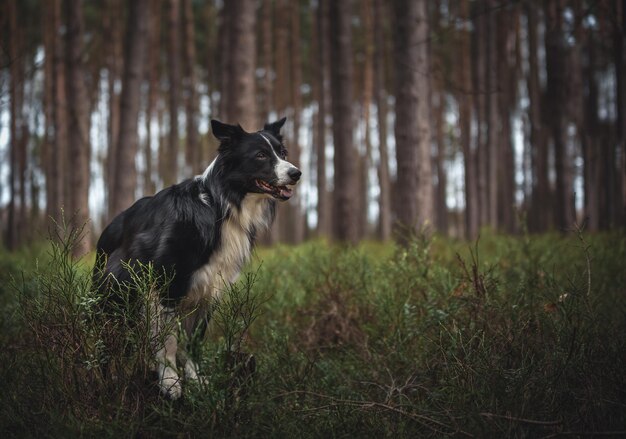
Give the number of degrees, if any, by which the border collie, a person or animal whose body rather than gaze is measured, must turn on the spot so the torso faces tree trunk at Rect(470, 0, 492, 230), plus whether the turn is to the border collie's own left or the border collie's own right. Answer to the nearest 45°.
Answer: approximately 90° to the border collie's own left

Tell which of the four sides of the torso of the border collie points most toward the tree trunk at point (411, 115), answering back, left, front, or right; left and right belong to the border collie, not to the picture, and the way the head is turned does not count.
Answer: left

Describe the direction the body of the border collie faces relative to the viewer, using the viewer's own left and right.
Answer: facing the viewer and to the right of the viewer

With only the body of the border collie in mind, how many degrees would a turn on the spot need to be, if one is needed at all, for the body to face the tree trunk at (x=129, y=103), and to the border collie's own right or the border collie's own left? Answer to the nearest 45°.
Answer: approximately 135° to the border collie's own left

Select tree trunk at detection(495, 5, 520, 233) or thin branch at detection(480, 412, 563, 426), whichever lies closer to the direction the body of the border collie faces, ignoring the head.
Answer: the thin branch

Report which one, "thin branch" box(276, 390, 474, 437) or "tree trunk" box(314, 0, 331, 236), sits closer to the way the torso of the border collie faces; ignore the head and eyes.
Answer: the thin branch

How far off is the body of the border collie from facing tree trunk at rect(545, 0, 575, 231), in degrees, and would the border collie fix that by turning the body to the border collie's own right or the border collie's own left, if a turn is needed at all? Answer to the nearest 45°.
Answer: approximately 90° to the border collie's own left

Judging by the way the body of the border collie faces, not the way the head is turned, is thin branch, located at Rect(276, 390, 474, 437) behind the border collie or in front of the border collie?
in front

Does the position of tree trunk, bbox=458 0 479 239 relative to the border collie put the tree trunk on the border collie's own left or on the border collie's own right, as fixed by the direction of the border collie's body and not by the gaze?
on the border collie's own left

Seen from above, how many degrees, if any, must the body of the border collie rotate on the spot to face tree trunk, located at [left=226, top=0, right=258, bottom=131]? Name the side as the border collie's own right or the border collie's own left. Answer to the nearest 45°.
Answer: approximately 135° to the border collie's own left

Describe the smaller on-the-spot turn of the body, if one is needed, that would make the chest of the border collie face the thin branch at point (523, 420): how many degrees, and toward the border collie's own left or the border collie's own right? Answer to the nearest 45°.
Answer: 0° — it already faces it

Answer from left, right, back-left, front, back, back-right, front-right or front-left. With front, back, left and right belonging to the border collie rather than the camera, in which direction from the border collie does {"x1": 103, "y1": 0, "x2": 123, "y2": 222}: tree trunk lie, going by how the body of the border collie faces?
back-left

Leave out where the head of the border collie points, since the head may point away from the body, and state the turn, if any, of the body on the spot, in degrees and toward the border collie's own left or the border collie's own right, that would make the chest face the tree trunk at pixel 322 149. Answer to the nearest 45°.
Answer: approximately 135° to the border collie's own left
